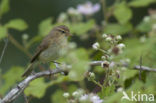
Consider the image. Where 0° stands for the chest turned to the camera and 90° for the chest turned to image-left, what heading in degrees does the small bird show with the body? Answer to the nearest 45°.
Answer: approximately 270°

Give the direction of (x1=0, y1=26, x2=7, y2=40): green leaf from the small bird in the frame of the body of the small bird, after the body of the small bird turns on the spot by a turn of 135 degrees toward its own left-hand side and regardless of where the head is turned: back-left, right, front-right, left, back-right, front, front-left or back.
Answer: front-left

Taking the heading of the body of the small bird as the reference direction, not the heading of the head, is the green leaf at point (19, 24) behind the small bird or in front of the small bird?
behind
